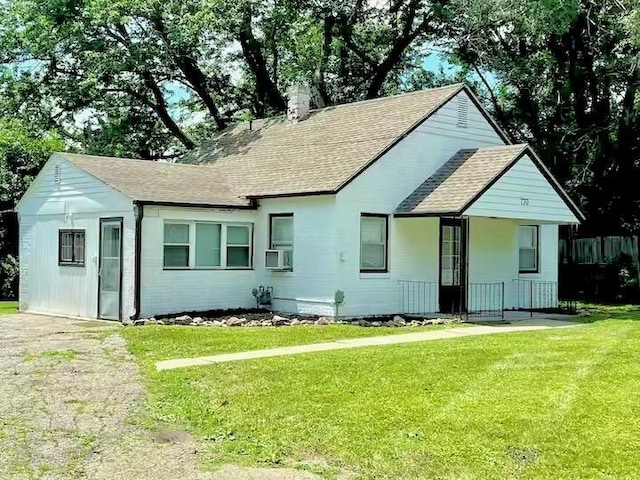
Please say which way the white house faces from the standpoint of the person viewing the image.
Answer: facing the viewer and to the right of the viewer

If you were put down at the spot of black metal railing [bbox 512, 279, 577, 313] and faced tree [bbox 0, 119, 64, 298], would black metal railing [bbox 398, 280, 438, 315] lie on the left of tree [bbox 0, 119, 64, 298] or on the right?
left

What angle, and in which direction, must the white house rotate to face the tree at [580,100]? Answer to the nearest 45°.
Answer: approximately 90° to its left

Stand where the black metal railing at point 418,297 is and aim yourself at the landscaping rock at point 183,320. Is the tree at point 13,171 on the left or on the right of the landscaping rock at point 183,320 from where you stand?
right

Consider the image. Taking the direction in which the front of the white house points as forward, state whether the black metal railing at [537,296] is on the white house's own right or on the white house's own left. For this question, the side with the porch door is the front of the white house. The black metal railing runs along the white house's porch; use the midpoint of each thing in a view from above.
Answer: on the white house's own left

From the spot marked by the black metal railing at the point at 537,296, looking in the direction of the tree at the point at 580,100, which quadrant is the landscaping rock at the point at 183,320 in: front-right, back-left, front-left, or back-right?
back-left
